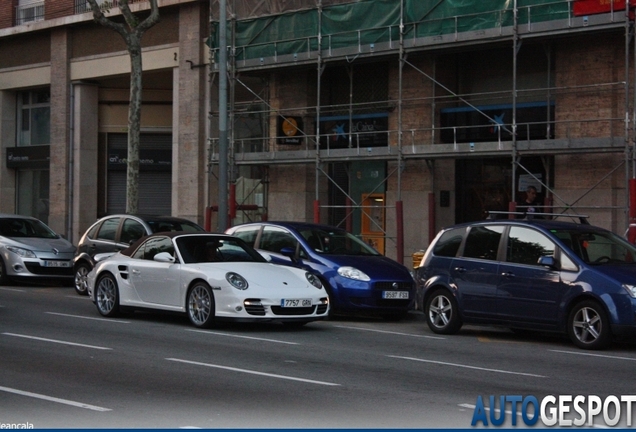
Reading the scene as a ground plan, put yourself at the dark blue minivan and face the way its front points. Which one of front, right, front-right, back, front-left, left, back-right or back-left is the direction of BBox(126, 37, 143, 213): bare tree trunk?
back

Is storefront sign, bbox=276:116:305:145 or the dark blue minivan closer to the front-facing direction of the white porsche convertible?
the dark blue minivan

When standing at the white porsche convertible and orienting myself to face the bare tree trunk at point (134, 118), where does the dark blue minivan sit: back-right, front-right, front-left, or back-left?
back-right

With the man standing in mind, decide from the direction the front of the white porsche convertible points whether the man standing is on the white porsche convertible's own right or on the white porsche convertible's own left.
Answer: on the white porsche convertible's own left

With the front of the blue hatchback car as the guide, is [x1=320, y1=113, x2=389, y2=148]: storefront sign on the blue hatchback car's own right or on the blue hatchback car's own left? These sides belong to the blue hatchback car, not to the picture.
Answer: on the blue hatchback car's own left

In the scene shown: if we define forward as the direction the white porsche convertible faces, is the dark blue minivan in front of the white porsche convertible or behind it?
in front

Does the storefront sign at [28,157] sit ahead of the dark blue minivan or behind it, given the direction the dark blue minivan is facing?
behind

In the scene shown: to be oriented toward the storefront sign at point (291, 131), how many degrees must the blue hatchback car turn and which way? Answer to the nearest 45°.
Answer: approximately 135° to its left

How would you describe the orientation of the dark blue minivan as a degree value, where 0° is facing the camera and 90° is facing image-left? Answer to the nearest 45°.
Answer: approximately 315°

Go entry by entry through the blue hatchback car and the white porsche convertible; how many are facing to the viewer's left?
0

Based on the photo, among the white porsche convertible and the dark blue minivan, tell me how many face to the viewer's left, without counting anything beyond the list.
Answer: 0
